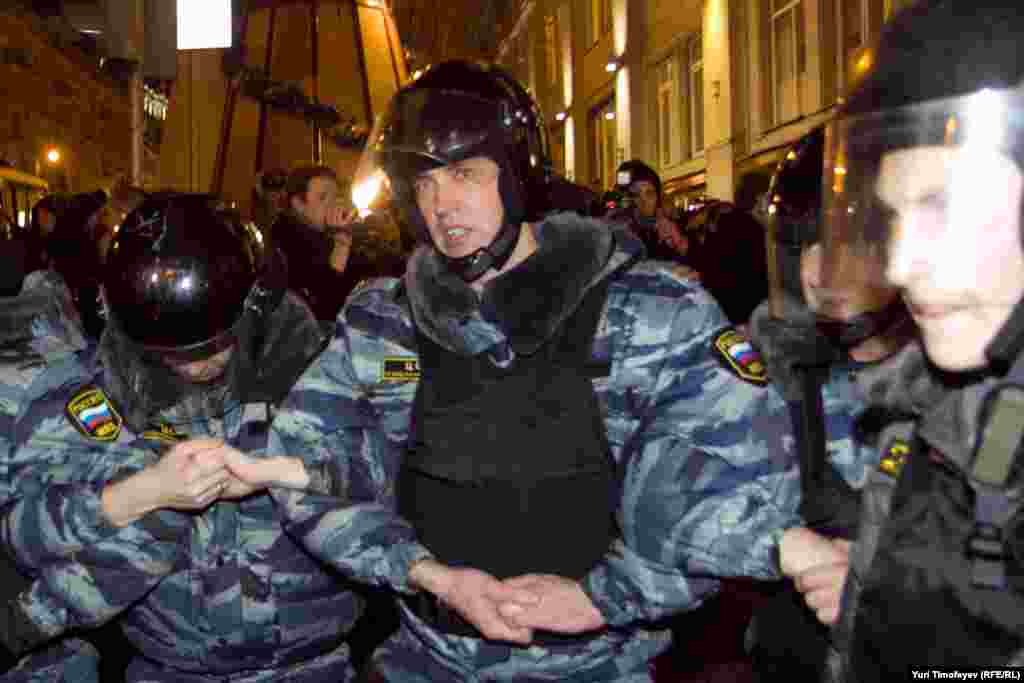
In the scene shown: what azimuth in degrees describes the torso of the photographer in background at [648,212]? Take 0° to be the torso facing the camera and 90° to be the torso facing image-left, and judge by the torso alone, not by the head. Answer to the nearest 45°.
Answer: approximately 45°

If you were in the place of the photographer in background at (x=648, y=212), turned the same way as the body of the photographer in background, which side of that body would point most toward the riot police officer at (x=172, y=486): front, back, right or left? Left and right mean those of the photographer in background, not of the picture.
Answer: front

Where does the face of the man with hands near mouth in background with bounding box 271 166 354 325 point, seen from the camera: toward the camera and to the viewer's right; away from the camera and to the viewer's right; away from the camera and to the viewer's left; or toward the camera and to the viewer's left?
toward the camera and to the viewer's right

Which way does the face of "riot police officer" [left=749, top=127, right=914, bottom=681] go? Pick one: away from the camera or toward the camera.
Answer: toward the camera

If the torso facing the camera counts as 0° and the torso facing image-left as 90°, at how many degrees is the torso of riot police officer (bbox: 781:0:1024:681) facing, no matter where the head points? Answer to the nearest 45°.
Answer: approximately 45°

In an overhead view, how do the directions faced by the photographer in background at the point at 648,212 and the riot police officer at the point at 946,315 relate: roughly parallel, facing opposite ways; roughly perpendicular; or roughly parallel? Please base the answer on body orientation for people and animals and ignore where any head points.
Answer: roughly parallel

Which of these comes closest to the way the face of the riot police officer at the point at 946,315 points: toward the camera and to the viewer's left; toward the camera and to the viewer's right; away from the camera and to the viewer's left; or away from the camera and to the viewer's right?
toward the camera and to the viewer's left

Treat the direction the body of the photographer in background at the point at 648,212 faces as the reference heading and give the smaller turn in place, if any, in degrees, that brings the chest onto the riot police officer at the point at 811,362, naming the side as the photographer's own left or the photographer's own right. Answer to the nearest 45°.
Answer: approximately 45° to the photographer's own left

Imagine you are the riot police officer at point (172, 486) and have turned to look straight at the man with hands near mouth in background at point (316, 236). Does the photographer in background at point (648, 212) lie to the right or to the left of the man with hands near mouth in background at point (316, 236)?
right

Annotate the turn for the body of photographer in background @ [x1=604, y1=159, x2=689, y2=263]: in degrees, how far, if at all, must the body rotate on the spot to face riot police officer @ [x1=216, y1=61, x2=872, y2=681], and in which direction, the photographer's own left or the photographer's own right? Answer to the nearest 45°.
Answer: approximately 45° to the photographer's own left

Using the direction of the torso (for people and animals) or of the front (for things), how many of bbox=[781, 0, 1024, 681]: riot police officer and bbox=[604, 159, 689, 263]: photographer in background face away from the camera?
0
